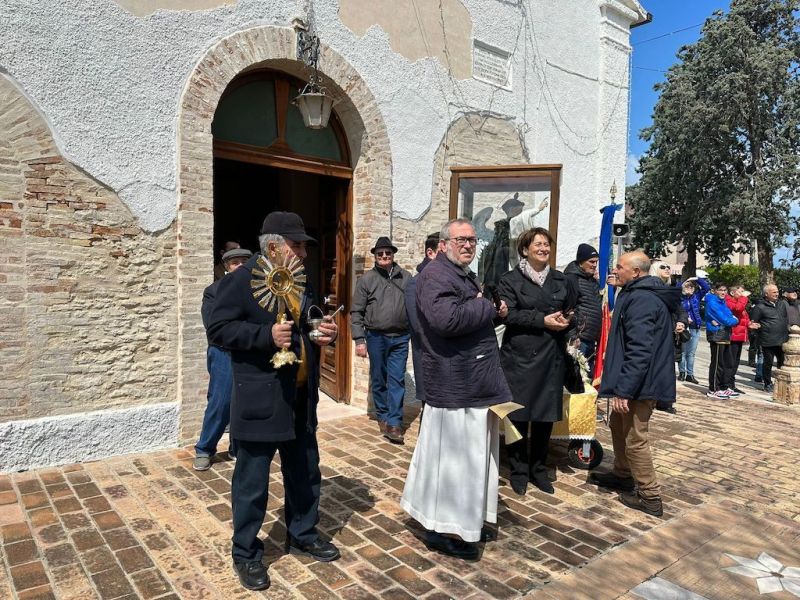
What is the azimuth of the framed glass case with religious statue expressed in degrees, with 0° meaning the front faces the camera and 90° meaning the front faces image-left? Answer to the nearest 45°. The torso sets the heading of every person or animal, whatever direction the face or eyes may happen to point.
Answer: approximately 0°

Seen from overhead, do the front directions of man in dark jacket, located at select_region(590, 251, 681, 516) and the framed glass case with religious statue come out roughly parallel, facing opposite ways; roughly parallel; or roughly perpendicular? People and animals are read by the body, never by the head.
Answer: roughly perpendicular

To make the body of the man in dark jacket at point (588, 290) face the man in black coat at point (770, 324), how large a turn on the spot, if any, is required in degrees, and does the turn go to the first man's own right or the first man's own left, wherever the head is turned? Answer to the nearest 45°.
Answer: approximately 90° to the first man's own left

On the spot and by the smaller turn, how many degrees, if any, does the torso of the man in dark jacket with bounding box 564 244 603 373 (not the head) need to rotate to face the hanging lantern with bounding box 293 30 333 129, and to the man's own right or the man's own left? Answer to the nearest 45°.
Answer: approximately 135° to the man's own right

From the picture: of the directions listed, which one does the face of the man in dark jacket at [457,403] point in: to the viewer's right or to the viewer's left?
to the viewer's right

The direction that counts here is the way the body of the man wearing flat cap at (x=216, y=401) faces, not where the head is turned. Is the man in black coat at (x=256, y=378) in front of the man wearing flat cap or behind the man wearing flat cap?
in front

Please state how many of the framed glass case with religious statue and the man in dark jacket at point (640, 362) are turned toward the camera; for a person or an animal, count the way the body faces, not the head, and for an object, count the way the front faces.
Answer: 1

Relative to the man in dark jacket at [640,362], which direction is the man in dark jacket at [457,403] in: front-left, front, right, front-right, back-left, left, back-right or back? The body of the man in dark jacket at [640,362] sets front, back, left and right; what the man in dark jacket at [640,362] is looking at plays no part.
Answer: front-left

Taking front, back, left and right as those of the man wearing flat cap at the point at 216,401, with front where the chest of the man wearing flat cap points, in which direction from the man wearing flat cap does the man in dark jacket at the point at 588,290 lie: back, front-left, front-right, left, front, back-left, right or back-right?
front-left

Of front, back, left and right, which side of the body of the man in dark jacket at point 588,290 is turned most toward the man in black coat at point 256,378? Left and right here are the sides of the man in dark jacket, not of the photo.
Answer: right

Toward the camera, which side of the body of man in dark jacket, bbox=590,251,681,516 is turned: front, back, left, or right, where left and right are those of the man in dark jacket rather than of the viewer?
left

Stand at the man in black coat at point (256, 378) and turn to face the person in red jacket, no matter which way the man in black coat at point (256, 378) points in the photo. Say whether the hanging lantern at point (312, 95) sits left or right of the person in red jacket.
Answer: left

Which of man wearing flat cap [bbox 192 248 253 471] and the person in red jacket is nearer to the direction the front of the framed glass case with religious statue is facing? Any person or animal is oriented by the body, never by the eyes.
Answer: the man wearing flat cap

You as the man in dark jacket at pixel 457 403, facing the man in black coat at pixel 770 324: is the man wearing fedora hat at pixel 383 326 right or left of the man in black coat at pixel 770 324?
left

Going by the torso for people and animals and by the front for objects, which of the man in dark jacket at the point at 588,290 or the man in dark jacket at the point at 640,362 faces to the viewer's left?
the man in dark jacket at the point at 640,362
